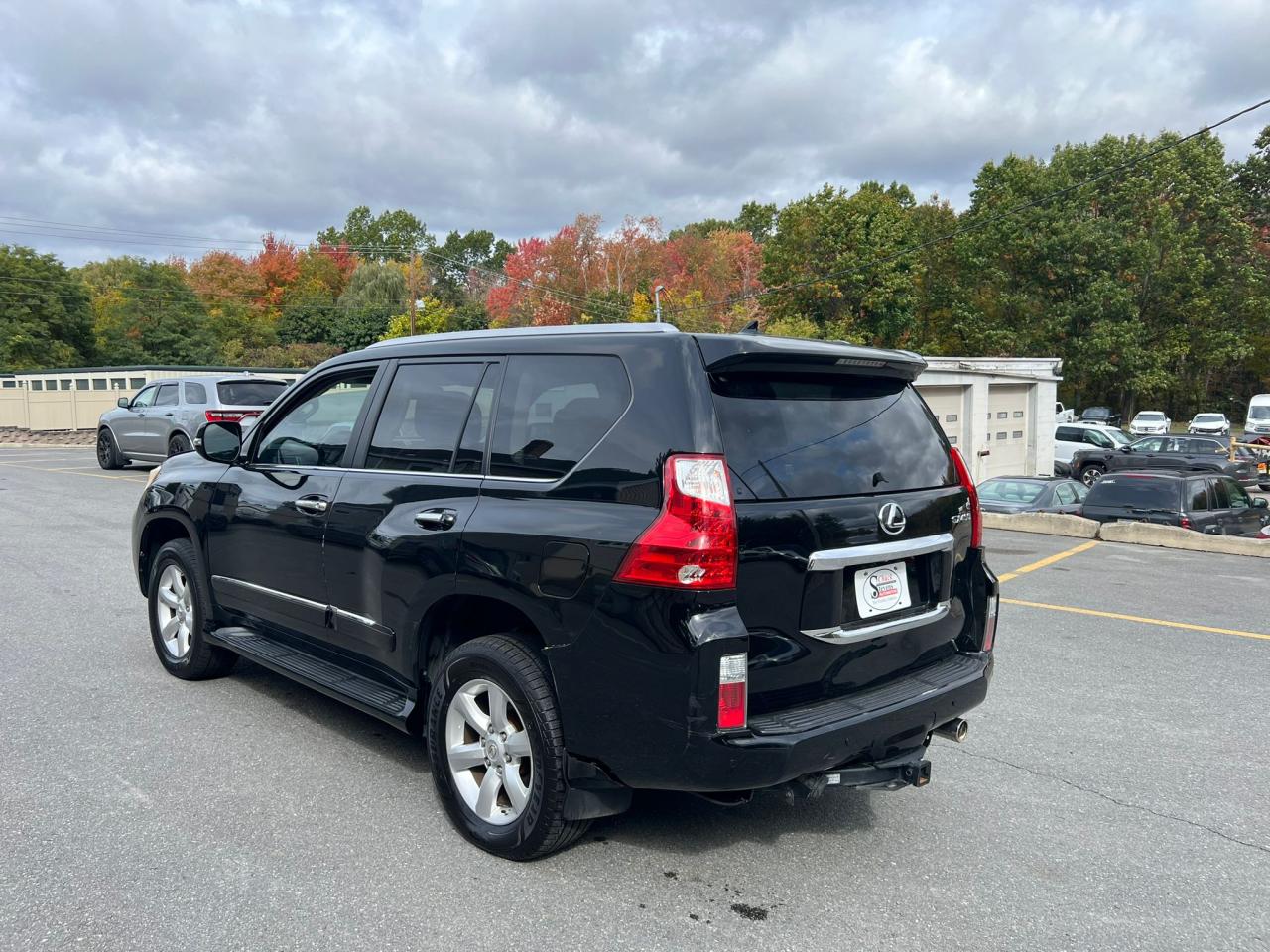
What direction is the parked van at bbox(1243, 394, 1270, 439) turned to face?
toward the camera

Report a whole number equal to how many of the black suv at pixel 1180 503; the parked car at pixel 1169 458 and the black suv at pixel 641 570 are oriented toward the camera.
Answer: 0

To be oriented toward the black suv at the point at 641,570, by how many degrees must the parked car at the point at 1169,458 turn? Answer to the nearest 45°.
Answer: approximately 90° to its left

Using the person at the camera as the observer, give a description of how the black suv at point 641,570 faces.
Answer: facing away from the viewer and to the left of the viewer

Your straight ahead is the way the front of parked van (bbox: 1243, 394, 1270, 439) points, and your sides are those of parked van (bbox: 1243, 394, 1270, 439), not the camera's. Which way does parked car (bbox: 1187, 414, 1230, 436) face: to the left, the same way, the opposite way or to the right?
the same way

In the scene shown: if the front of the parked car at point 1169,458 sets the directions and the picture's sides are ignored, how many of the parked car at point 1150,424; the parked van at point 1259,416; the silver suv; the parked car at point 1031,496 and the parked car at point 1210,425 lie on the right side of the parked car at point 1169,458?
3

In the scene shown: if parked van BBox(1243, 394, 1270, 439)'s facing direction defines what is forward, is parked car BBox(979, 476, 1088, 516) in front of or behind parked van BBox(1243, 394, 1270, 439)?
in front

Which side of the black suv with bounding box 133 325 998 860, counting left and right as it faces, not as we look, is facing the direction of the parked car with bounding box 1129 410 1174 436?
right

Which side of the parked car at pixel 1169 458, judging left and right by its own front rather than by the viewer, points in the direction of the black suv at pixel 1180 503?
left

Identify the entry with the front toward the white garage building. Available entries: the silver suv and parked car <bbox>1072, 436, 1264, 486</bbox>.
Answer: the parked car

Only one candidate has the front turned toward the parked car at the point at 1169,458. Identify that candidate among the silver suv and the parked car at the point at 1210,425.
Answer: the parked car at the point at 1210,425

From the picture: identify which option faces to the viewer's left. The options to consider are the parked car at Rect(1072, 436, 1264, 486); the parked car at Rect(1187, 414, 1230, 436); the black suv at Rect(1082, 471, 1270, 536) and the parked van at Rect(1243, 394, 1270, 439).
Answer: the parked car at Rect(1072, 436, 1264, 486)

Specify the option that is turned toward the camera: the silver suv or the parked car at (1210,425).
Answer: the parked car

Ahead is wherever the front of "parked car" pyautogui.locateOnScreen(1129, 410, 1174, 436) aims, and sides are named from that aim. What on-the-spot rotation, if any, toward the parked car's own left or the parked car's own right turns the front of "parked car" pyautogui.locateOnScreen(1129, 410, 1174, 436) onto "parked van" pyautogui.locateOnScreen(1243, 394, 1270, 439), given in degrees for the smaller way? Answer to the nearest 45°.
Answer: approximately 45° to the parked car's own left

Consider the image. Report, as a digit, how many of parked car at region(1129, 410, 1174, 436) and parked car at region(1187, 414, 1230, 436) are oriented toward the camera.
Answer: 2

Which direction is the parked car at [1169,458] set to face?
to the viewer's left

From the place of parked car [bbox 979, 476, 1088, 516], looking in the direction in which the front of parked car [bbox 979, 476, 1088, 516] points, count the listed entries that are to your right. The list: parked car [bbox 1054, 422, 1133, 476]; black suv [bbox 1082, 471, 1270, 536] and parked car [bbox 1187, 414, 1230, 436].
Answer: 1

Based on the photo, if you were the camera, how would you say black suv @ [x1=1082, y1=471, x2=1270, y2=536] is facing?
facing away from the viewer and to the right of the viewer
